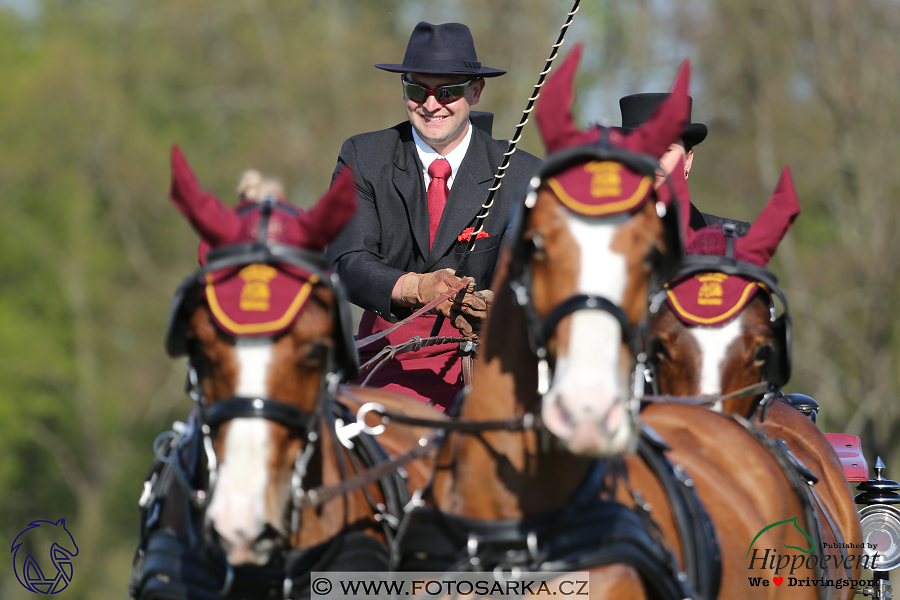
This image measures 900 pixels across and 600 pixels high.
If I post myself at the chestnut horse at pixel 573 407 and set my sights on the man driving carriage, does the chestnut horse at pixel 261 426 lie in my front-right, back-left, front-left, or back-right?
front-left

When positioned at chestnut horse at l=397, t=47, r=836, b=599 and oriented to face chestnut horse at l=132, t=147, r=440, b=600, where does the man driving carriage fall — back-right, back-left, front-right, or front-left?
front-right

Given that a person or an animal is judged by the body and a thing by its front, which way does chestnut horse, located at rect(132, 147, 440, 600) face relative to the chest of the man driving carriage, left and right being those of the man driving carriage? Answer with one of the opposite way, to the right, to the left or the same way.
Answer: the same way

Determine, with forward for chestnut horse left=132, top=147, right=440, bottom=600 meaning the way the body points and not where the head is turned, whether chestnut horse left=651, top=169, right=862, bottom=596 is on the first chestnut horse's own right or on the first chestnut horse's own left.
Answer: on the first chestnut horse's own left

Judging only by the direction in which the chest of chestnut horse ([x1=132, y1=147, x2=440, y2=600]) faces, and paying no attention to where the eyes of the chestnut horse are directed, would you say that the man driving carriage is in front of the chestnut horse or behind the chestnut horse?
behind

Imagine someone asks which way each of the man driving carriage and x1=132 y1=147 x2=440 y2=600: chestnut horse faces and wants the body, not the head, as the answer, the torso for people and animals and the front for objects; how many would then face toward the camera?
2

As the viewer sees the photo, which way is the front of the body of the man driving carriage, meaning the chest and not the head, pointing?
toward the camera

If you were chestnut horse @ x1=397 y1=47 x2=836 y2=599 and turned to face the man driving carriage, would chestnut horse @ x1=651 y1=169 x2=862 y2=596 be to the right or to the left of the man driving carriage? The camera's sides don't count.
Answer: right

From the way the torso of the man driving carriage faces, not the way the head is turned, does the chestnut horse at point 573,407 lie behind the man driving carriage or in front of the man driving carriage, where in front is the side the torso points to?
in front

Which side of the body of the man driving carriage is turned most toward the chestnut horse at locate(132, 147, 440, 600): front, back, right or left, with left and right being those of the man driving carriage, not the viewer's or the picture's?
front

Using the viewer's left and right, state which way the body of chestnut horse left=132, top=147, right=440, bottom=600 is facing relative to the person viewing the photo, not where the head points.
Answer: facing the viewer

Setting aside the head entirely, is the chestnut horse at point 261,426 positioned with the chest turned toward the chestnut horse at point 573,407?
no
